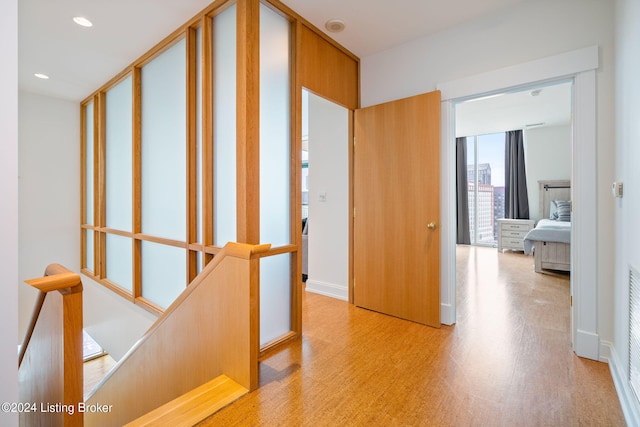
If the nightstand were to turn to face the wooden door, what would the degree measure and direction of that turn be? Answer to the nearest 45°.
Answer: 0° — it already faces it

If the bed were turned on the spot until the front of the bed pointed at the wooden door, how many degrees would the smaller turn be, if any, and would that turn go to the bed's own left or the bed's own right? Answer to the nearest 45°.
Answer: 0° — it already faces it

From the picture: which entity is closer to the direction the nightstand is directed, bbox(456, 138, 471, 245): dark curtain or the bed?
the bed

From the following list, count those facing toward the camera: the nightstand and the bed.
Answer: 2

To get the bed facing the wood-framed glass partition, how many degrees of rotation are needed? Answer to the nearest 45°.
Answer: approximately 45° to its right

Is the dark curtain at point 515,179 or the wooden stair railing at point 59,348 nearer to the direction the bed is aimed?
the wooden stair railing

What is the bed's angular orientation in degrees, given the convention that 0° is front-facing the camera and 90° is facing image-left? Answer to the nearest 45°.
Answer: approximately 0°
